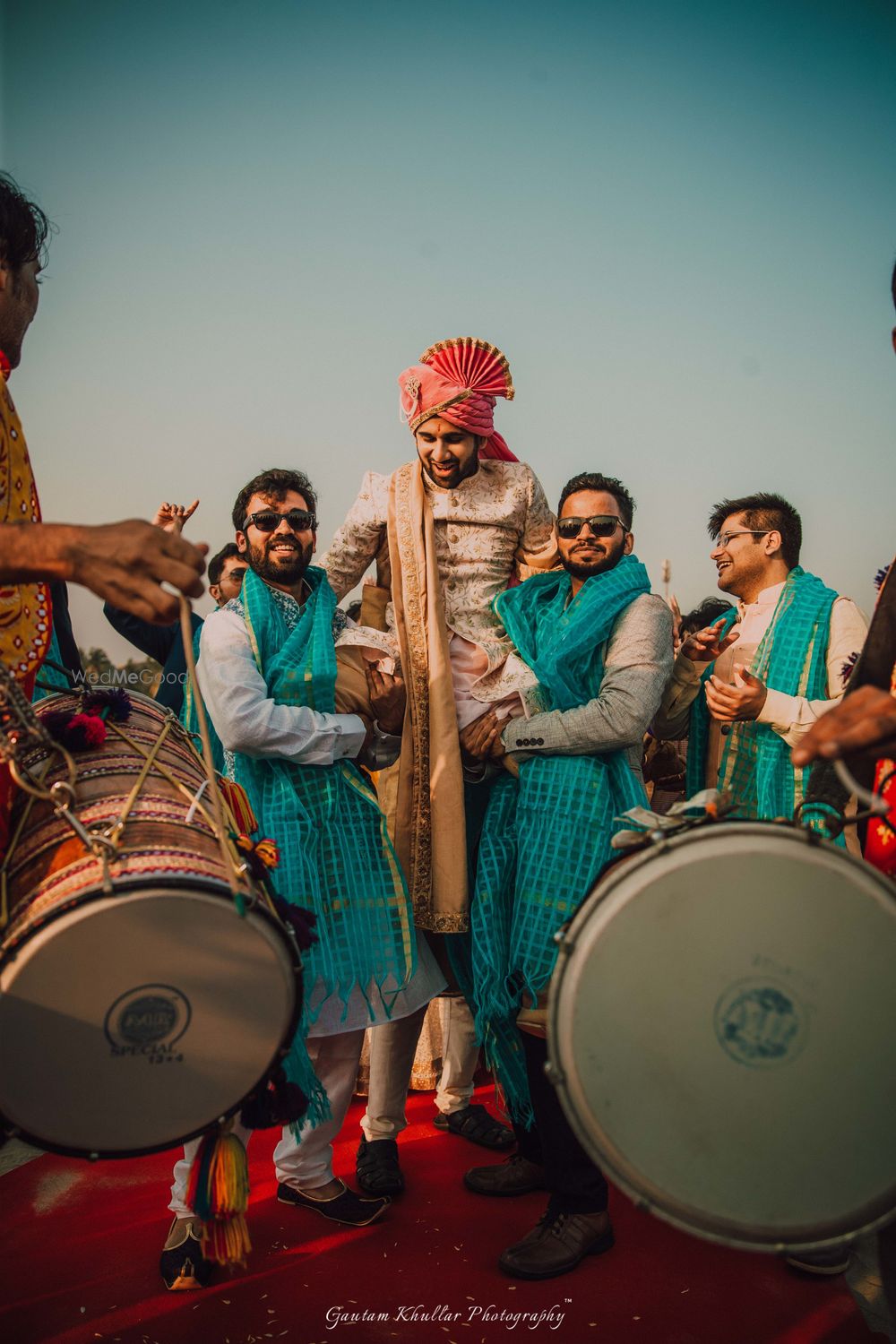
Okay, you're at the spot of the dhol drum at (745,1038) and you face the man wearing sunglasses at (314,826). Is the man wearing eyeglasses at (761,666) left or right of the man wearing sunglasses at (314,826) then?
right

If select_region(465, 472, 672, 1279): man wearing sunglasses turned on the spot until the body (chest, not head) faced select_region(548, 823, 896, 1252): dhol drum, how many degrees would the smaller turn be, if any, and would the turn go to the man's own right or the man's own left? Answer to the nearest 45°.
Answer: approximately 45° to the man's own left

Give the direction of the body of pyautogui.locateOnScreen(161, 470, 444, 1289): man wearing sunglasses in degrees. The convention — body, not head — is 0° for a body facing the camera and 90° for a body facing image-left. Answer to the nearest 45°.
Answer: approximately 315°

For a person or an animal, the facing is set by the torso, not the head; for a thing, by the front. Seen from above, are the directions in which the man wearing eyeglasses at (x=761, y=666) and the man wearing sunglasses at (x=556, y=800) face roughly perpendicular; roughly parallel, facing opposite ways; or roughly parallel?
roughly parallel

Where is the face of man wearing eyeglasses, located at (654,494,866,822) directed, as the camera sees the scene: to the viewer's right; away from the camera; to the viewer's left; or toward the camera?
to the viewer's left

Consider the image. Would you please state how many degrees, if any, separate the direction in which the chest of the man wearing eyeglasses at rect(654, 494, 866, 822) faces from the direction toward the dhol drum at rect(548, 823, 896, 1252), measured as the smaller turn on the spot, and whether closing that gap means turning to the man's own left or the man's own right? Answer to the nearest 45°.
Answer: approximately 45° to the man's own left

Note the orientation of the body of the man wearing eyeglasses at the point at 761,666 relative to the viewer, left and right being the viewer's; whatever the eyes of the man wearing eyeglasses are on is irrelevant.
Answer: facing the viewer and to the left of the viewer

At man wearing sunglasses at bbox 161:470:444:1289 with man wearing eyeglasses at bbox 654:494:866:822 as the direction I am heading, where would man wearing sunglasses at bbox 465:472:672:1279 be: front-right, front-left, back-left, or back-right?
front-right

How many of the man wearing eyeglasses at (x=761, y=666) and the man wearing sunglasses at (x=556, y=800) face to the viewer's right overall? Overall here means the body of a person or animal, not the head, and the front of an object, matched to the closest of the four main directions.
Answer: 0

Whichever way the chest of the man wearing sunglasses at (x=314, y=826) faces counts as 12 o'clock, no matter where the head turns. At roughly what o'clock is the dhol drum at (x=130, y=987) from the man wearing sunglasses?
The dhol drum is roughly at 2 o'clock from the man wearing sunglasses.

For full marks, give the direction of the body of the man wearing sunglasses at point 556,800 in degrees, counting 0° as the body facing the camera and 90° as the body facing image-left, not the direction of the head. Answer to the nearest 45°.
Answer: approximately 45°

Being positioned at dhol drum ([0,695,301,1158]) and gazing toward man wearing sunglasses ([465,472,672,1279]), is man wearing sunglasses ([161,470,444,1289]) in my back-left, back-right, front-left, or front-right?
front-left
